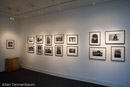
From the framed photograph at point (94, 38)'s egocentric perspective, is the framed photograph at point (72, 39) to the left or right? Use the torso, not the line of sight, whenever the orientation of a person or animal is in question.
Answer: on its right

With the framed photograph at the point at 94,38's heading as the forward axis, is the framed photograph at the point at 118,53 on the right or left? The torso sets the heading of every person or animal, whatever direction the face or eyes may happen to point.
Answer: on its left

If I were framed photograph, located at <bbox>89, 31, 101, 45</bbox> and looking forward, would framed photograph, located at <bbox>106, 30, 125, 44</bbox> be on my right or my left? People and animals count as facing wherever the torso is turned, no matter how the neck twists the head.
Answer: on my left

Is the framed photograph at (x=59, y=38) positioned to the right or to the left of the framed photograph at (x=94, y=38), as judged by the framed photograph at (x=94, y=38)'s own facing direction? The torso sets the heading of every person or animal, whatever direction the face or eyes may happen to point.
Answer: on its right

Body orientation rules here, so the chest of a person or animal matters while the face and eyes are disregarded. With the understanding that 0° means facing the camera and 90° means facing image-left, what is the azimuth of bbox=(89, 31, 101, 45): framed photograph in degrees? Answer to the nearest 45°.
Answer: approximately 0°
